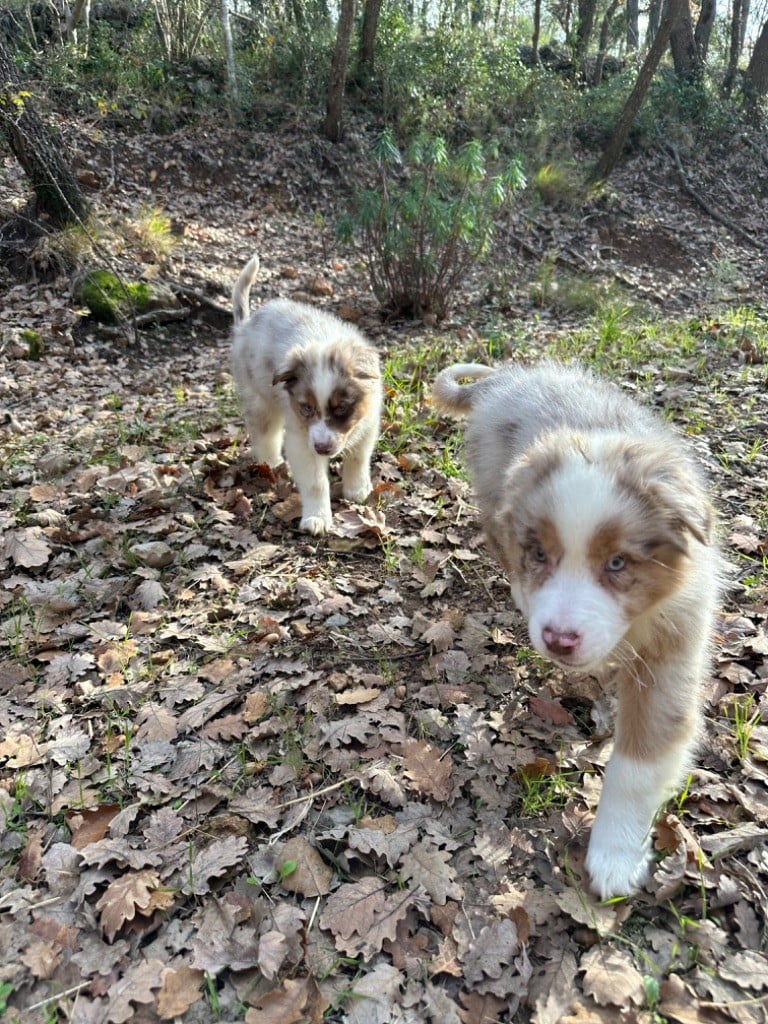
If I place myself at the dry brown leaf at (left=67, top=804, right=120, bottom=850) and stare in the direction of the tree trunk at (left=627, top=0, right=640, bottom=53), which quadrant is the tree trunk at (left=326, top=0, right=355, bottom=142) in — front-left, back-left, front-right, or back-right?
front-left

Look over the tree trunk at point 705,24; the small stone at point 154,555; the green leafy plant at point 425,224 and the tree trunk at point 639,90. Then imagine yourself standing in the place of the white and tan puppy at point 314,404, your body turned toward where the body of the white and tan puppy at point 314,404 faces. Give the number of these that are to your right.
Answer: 1

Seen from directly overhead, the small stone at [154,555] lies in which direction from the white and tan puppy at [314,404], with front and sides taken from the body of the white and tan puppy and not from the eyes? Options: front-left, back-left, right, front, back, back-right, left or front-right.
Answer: right

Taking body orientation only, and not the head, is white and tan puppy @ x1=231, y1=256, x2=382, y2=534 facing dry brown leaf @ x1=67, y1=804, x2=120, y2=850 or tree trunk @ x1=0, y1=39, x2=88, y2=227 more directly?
the dry brown leaf

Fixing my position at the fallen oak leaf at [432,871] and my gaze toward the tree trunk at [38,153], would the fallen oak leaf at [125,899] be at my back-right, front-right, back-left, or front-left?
front-left

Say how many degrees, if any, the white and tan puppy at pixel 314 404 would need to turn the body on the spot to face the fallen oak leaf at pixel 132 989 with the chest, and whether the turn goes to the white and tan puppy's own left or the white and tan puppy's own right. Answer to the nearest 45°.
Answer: approximately 45° to the white and tan puppy's own right

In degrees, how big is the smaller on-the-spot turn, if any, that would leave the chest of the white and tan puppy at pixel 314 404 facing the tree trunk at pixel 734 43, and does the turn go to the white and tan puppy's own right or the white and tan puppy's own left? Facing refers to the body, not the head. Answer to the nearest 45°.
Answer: approximately 90° to the white and tan puppy's own left

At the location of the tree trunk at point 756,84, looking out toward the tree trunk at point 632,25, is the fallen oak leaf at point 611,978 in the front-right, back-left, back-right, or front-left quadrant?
back-left

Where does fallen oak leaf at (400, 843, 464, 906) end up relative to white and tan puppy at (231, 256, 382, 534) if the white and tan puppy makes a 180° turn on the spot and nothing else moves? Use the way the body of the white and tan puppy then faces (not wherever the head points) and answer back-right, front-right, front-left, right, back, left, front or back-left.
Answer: back-left

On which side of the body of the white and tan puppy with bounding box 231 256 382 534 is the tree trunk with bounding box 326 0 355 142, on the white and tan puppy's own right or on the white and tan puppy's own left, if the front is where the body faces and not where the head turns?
on the white and tan puppy's own left

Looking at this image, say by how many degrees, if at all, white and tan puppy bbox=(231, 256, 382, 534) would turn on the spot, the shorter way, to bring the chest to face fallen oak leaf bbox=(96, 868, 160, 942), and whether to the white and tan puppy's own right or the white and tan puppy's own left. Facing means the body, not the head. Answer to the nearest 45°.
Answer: approximately 45° to the white and tan puppy's own right

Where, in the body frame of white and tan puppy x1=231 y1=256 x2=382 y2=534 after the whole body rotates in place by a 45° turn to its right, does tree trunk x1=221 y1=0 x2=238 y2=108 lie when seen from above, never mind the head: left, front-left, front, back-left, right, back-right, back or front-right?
back

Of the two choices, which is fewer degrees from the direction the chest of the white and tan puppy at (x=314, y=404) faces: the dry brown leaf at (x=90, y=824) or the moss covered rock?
the dry brown leaf

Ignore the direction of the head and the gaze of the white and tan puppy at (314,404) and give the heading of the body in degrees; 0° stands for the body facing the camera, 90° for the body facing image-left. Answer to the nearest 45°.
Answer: approximately 315°

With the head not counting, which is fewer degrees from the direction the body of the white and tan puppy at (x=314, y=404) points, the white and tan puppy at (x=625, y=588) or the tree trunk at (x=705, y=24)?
the white and tan puppy

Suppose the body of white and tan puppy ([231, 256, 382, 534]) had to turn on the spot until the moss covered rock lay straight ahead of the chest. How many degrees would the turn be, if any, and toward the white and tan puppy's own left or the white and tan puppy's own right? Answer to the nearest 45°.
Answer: approximately 180°

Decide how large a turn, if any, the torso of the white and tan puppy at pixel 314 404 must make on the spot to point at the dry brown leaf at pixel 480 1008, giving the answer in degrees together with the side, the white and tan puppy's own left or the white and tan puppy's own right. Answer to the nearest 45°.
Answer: approximately 45° to the white and tan puppy's own right
